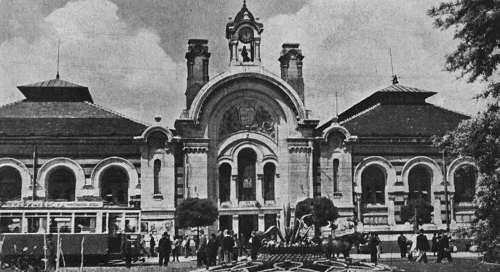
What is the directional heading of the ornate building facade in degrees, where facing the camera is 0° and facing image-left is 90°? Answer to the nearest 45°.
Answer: approximately 0°
